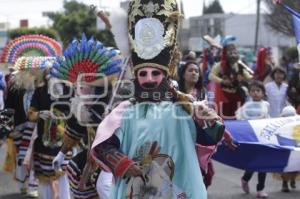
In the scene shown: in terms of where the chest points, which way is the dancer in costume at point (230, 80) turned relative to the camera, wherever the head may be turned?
toward the camera

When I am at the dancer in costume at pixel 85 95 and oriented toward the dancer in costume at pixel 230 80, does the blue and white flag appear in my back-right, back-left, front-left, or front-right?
front-right

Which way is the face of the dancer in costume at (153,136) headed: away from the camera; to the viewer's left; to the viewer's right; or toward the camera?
toward the camera

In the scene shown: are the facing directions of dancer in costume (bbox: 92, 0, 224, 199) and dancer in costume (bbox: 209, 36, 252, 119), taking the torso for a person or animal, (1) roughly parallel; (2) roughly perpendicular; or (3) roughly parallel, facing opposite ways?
roughly parallel

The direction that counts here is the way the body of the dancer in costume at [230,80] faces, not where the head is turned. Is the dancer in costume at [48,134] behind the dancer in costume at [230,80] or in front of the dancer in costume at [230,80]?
in front

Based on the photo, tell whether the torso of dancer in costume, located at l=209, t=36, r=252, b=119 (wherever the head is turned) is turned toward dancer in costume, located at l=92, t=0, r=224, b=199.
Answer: yes

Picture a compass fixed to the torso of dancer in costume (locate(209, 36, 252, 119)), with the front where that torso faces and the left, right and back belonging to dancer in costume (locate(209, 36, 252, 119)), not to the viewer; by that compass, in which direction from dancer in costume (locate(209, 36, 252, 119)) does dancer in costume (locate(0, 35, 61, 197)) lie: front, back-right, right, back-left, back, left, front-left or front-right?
front-right

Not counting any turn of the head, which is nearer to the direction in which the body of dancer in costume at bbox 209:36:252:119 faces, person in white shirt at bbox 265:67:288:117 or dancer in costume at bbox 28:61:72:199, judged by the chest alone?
the dancer in costume

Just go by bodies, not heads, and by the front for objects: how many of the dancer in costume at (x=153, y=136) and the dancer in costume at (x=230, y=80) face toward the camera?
2
